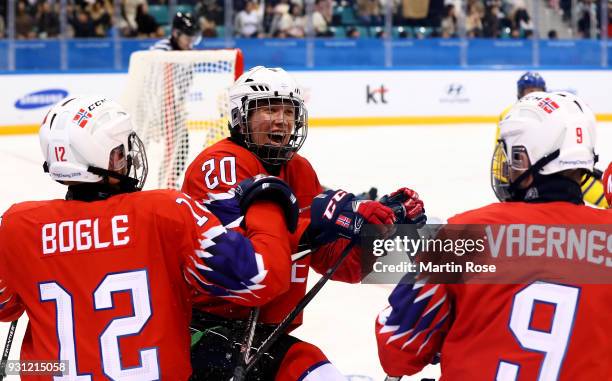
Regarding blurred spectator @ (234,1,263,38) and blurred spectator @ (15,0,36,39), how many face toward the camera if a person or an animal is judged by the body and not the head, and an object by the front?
2

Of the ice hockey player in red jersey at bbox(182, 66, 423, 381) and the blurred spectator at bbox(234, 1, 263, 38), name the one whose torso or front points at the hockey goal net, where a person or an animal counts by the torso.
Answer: the blurred spectator

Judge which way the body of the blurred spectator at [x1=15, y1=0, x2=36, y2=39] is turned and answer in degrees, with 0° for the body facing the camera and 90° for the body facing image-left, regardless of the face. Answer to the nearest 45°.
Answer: approximately 0°

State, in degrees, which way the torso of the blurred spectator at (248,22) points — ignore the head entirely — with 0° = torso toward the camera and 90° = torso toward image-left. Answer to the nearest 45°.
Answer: approximately 0°

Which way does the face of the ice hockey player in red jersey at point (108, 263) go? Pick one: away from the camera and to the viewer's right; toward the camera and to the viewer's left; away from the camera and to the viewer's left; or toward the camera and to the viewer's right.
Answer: away from the camera and to the viewer's right
